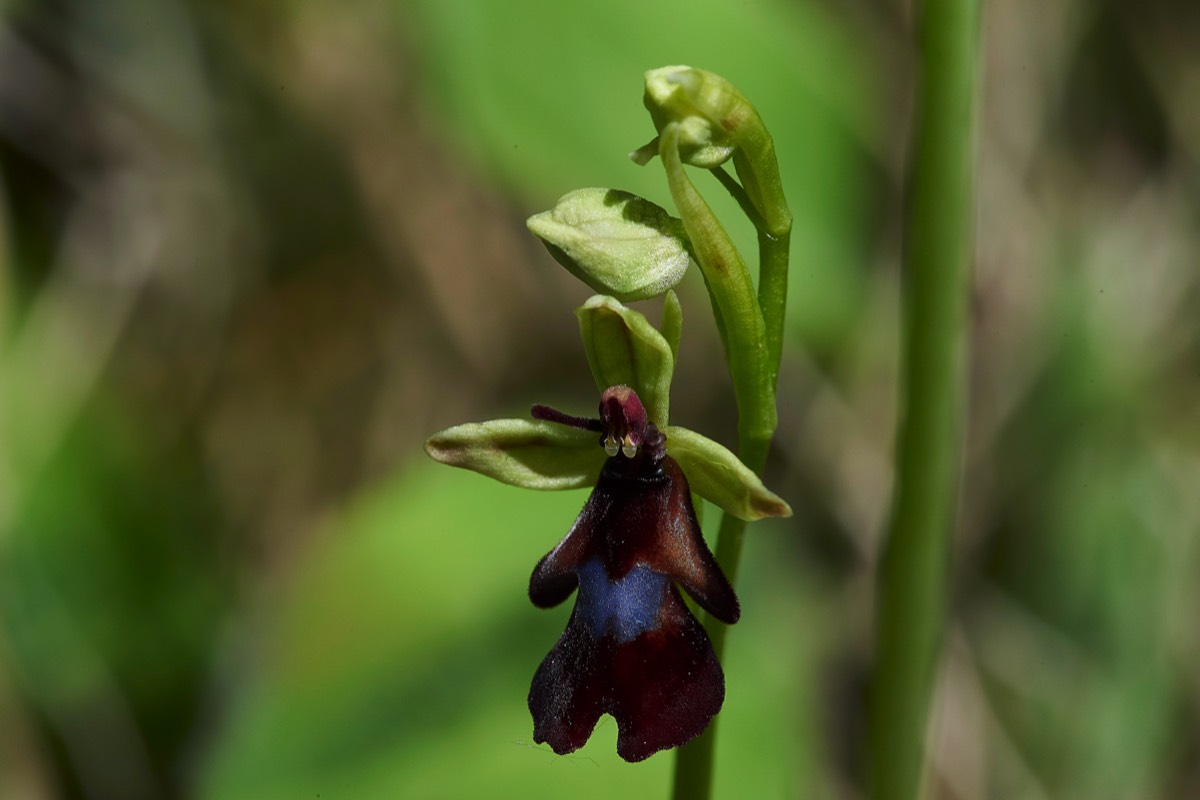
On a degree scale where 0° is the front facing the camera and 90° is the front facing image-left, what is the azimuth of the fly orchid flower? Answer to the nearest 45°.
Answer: approximately 0°
